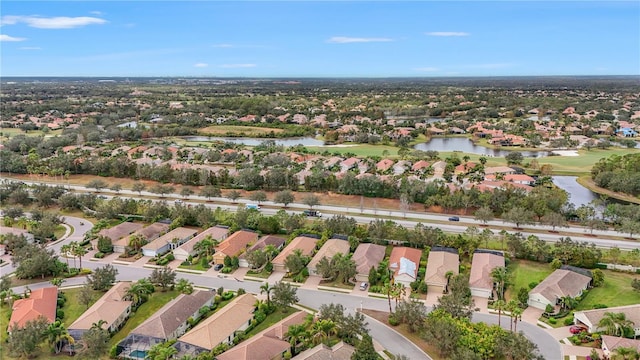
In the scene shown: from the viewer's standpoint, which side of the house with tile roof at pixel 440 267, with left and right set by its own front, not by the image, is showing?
front

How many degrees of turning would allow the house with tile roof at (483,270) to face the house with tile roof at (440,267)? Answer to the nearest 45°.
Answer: approximately 90° to its right

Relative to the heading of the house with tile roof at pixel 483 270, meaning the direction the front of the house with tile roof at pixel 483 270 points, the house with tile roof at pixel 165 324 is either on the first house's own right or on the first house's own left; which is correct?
on the first house's own right

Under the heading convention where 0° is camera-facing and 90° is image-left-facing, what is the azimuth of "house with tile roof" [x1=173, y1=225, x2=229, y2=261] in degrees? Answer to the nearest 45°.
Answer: approximately 45°

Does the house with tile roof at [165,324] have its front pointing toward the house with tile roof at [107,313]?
no

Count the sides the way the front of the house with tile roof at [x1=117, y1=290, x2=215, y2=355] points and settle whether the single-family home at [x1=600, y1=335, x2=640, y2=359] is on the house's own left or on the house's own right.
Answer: on the house's own right

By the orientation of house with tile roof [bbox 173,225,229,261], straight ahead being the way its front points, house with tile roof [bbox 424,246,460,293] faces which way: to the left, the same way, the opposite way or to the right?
the same way

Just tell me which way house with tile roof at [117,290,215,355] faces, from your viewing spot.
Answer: facing away from the viewer and to the right of the viewer

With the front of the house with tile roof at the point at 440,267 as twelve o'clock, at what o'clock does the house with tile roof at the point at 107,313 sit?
the house with tile roof at the point at 107,313 is roughly at 2 o'clock from the house with tile roof at the point at 440,267.

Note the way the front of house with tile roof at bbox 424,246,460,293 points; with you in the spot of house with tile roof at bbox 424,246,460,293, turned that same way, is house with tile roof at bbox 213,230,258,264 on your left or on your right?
on your right

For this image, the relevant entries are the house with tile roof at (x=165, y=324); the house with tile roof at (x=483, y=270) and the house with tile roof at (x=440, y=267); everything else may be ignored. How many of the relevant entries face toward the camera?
2

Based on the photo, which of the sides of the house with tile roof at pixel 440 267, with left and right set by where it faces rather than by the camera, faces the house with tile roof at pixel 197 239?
right

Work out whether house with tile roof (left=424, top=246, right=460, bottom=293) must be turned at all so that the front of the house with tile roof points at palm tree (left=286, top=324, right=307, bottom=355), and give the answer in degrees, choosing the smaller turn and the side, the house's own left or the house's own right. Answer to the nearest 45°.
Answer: approximately 45° to the house's own right

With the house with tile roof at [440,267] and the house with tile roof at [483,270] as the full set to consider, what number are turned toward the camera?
2

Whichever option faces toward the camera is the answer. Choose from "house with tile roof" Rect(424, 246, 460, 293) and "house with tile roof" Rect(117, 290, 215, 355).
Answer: "house with tile roof" Rect(424, 246, 460, 293)

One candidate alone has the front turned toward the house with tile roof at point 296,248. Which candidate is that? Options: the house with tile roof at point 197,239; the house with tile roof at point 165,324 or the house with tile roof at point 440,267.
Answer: the house with tile roof at point 165,324

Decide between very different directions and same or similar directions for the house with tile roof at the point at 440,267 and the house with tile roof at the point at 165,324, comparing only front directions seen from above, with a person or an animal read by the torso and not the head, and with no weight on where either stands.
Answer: very different directions

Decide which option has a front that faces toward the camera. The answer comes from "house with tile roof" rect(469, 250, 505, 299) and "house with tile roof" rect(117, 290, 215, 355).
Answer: "house with tile roof" rect(469, 250, 505, 299)

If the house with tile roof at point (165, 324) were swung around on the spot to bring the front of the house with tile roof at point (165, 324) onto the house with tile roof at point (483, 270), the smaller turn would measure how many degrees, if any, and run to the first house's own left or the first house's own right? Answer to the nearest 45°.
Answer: approximately 45° to the first house's own right
